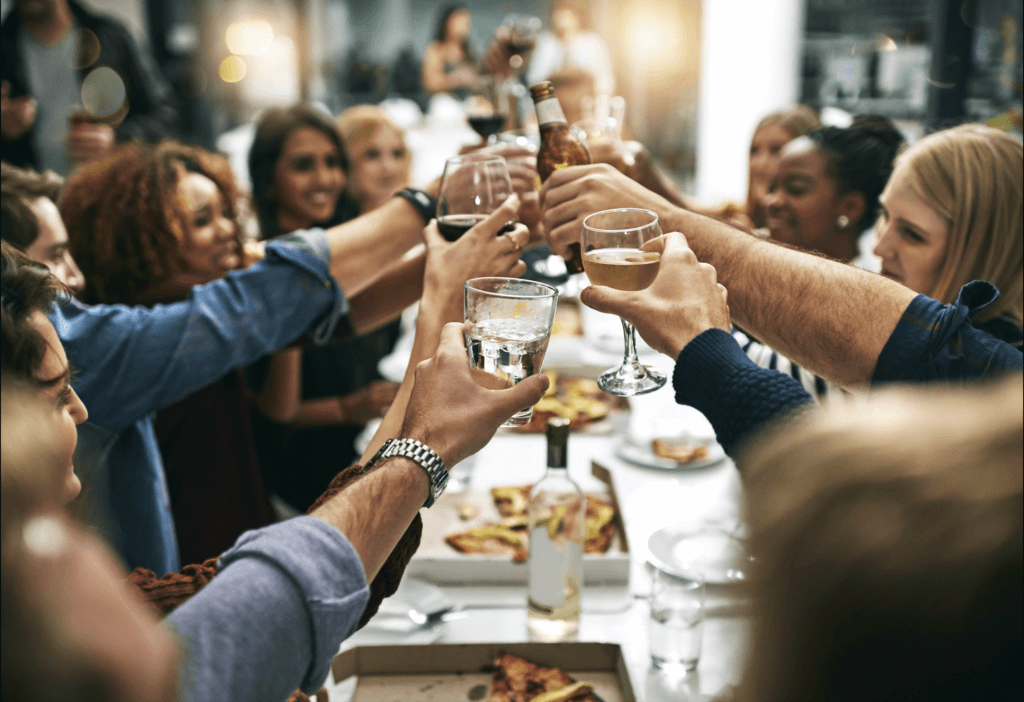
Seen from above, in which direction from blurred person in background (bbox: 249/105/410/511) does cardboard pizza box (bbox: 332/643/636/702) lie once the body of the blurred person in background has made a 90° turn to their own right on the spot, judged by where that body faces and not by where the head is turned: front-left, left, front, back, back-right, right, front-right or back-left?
front-left

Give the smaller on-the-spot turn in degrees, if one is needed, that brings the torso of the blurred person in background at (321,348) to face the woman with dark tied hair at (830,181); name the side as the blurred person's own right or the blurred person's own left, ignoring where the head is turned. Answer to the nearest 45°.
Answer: approximately 45° to the blurred person's own left

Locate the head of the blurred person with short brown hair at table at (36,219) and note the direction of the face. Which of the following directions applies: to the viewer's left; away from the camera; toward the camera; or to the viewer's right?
to the viewer's right

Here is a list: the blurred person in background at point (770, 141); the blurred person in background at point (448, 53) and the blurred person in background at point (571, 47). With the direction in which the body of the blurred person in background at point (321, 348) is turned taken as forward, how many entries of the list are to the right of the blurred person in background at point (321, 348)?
0

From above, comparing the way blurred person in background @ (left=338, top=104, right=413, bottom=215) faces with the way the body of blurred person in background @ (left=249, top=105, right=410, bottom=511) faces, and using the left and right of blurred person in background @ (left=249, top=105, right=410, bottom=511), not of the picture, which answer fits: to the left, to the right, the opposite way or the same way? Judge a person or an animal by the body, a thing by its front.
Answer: the same way

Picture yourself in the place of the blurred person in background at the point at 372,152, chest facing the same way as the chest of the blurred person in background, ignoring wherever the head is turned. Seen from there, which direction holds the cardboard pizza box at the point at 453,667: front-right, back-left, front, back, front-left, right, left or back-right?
front-right

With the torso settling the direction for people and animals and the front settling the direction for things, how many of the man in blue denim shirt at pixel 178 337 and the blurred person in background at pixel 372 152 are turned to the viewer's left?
0

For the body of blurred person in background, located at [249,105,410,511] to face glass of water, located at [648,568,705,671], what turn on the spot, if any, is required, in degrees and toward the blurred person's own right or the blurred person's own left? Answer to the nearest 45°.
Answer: approximately 45° to the blurred person's own right

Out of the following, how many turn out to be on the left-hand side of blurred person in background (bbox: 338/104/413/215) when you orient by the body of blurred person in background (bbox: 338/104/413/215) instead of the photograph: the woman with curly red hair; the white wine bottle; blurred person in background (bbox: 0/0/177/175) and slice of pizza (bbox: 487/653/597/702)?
0

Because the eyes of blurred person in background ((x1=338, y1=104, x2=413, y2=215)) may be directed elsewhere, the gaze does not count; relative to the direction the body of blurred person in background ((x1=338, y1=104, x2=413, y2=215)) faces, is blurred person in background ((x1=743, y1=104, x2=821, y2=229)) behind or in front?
in front

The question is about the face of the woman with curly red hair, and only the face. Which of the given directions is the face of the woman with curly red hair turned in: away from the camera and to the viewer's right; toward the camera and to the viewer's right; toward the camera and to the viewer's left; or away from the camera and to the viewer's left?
toward the camera and to the viewer's right

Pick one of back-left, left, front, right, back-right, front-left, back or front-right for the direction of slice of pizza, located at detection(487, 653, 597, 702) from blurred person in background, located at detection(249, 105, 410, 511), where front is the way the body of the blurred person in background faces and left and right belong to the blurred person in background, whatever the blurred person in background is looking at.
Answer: front-right

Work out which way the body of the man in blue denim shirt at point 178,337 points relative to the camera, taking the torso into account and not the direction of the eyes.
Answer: to the viewer's right
